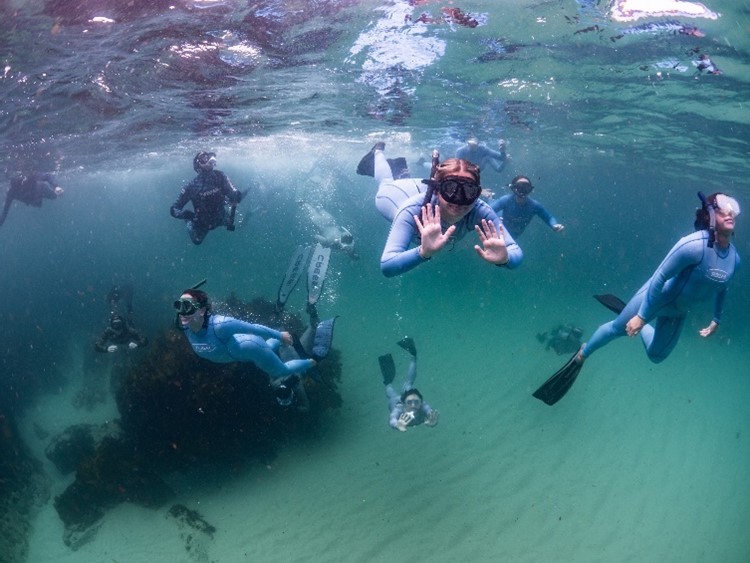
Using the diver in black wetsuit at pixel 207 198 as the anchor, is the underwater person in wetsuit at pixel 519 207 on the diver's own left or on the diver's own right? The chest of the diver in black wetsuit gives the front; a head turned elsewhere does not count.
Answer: on the diver's own left

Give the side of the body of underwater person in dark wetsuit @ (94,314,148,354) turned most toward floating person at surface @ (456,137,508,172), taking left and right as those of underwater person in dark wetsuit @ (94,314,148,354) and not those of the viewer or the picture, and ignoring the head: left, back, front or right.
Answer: left

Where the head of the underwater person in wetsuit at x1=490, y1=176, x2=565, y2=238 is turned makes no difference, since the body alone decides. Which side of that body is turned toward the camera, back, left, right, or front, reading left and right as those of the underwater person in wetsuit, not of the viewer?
front

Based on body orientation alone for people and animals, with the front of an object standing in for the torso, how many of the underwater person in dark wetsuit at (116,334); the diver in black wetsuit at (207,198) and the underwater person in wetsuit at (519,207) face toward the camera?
3

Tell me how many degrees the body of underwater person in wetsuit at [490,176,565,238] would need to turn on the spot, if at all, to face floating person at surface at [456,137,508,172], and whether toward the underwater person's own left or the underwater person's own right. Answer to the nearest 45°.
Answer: approximately 180°

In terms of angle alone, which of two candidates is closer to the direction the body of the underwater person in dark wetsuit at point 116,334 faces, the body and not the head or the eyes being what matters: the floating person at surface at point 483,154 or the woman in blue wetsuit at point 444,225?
the woman in blue wetsuit

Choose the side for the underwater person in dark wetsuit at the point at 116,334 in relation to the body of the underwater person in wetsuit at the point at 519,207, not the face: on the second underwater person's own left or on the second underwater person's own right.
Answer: on the second underwater person's own right

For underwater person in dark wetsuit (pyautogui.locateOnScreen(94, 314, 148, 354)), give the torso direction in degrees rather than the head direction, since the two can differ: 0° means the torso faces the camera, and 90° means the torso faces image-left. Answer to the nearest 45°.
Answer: approximately 0°

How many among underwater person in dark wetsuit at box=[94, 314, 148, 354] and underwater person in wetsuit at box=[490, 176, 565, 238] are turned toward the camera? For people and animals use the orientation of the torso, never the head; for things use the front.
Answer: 2

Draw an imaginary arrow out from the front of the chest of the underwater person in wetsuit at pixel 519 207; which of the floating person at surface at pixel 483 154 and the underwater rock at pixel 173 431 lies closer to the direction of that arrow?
the underwater rock
